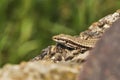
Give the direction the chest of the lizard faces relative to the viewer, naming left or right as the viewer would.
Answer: facing to the left of the viewer
